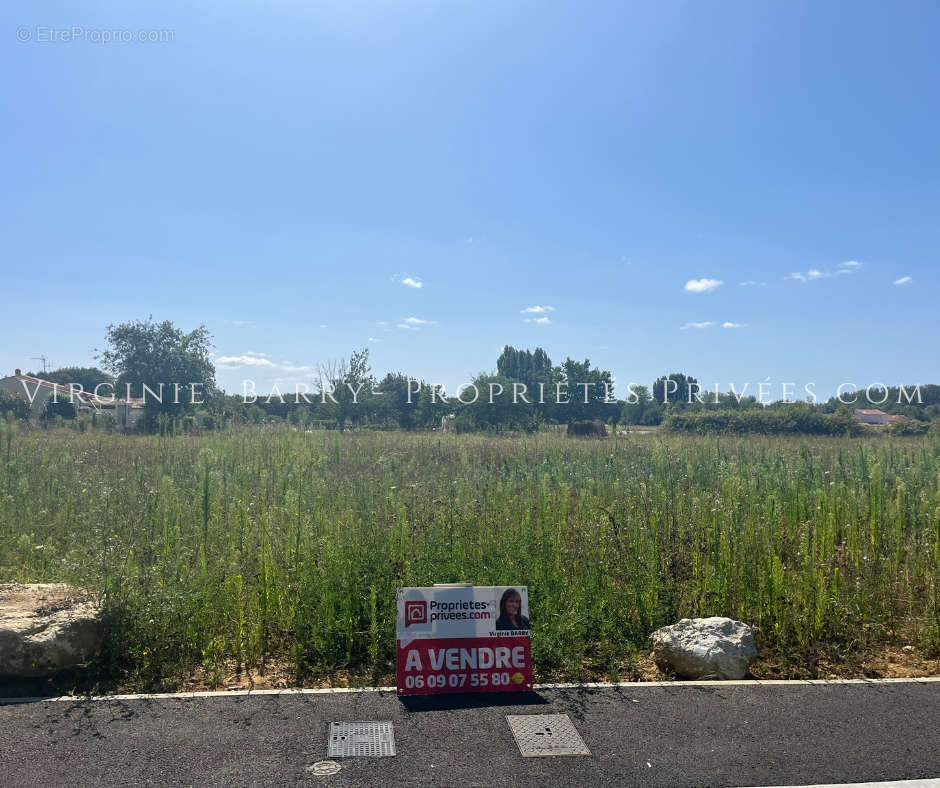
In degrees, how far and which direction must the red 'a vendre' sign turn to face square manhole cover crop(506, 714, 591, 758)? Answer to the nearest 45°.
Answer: approximately 45° to its left

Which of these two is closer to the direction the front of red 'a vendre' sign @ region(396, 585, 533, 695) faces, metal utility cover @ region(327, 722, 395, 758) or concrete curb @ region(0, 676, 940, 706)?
the metal utility cover

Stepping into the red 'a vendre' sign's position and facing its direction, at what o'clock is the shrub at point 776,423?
The shrub is roughly at 7 o'clock from the red 'a vendre' sign.

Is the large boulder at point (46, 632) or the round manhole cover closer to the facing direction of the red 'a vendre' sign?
the round manhole cover

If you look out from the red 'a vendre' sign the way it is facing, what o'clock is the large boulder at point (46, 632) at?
The large boulder is roughly at 3 o'clock from the red 'a vendre' sign.

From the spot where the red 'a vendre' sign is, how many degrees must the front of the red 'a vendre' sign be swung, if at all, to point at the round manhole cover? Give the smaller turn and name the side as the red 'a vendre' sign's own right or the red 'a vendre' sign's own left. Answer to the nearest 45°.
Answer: approximately 45° to the red 'a vendre' sign's own right

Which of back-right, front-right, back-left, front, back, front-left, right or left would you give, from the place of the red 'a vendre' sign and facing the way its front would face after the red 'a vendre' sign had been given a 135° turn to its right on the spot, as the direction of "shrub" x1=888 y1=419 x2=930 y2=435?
right

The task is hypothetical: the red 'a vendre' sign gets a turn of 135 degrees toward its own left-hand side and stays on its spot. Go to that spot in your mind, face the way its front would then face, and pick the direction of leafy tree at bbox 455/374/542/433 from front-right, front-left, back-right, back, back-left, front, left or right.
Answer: front-left

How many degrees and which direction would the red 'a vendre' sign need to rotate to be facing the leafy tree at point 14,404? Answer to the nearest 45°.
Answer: approximately 135° to its right

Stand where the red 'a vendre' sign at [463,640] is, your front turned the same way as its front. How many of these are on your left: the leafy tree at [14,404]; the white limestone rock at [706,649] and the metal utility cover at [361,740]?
1

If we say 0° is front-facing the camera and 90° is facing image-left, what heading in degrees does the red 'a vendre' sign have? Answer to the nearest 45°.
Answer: approximately 0°

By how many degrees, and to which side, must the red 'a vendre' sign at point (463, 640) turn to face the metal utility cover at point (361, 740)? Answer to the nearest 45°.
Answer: approximately 45° to its right

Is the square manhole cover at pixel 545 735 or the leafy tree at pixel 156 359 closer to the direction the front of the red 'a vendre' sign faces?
the square manhole cover
